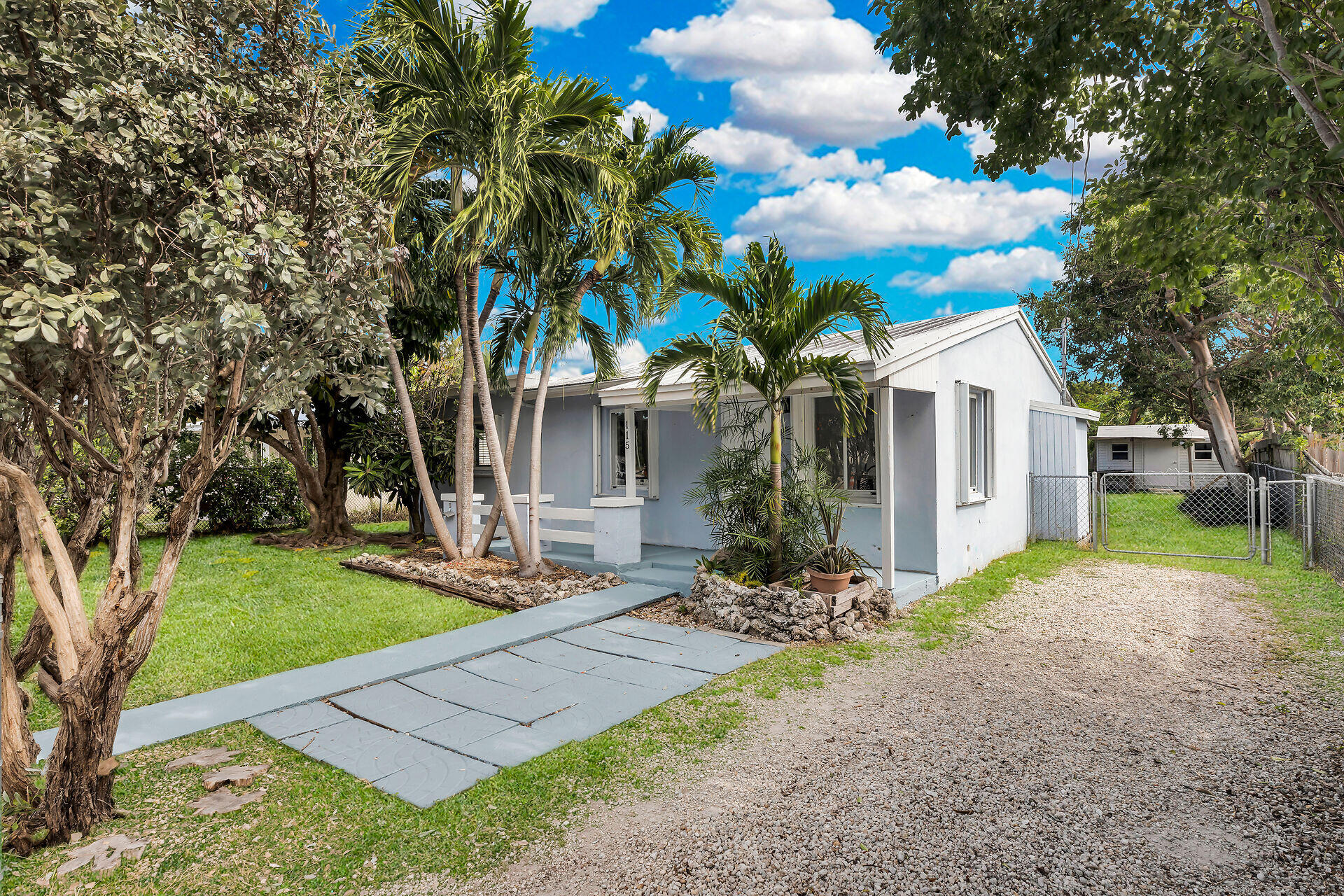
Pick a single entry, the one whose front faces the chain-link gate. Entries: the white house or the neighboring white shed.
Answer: the neighboring white shed

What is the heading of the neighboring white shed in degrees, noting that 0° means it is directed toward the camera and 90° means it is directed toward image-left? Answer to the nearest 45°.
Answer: approximately 0°

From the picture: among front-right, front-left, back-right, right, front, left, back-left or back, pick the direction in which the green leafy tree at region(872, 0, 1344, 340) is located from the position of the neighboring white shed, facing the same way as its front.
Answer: front

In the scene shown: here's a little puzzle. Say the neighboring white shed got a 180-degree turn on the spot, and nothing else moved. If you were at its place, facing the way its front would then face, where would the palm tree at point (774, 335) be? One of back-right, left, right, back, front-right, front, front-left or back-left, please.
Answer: back

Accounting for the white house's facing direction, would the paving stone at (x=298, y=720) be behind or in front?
in front

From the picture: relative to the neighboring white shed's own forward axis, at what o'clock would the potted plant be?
The potted plant is roughly at 12 o'clock from the neighboring white shed.

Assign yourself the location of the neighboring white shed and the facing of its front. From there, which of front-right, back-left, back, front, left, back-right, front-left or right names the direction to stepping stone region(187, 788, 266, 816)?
front

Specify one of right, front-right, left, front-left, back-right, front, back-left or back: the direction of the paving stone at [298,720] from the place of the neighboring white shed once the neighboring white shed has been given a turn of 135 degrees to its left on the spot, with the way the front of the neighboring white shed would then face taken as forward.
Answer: back-right

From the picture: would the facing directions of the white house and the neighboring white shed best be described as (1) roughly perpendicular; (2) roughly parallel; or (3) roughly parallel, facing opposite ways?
roughly parallel

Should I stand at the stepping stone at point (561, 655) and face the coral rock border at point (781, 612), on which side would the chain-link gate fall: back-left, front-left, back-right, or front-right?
front-left
